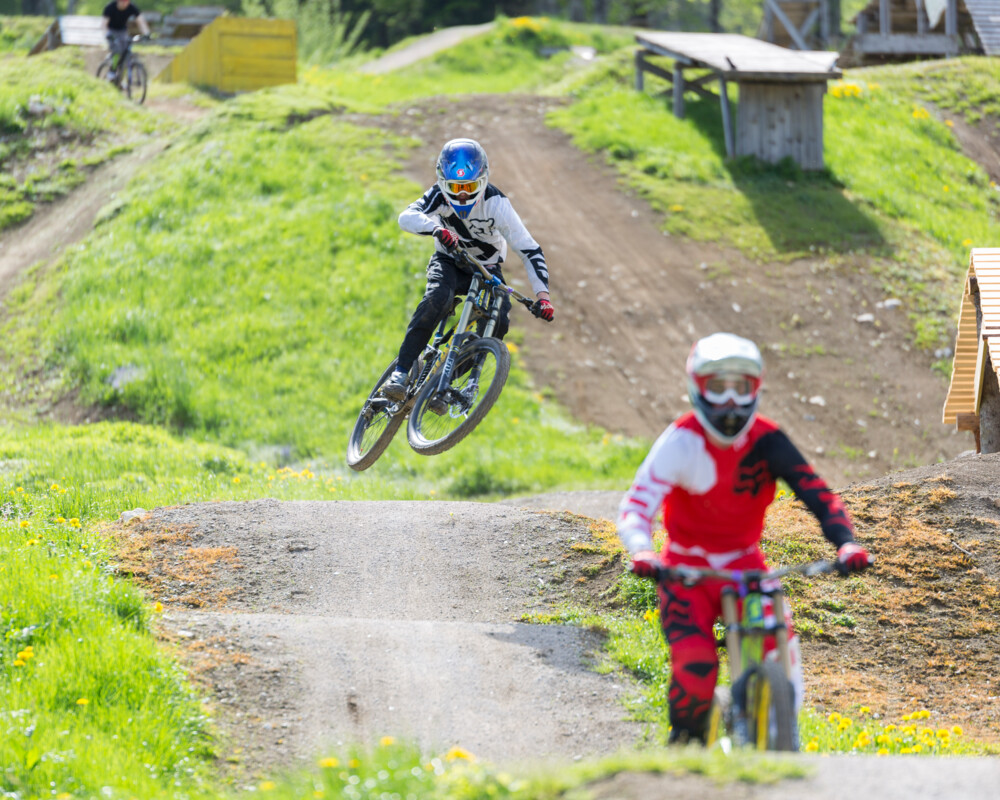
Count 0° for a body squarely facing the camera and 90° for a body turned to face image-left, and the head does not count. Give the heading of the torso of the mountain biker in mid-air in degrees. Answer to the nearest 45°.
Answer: approximately 0°

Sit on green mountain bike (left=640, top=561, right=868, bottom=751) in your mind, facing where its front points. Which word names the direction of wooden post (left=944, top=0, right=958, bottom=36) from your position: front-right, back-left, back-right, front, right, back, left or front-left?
back

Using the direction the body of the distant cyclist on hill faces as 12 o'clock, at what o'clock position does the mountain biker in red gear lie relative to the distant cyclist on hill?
The mountain biker in red gear is roughly at 12 o'clock from the distant cyclist on hill.

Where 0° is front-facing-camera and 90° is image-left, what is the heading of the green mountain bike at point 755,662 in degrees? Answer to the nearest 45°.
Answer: approximately 0°

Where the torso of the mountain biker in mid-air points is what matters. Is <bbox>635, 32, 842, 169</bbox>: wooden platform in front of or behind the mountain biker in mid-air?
behind

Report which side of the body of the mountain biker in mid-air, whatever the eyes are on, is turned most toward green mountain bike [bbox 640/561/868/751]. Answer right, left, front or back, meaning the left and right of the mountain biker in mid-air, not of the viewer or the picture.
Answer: front

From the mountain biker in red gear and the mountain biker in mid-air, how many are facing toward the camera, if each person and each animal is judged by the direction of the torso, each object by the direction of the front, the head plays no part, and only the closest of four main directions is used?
2

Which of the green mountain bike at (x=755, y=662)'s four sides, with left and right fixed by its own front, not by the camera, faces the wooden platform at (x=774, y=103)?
back
